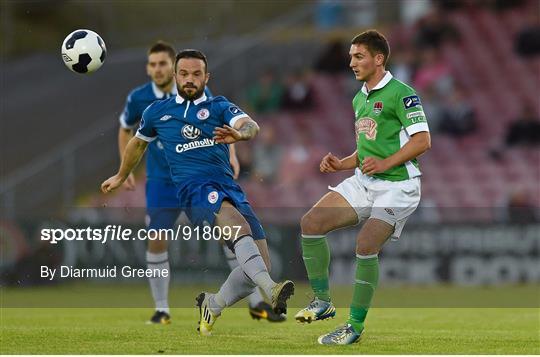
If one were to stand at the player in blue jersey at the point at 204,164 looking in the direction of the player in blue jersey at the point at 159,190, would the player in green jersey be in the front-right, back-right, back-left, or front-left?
back-right

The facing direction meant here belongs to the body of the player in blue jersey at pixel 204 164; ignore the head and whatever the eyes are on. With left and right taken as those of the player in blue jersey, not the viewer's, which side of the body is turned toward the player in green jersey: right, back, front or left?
left

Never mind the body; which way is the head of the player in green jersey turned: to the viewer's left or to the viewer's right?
to the viewer's left

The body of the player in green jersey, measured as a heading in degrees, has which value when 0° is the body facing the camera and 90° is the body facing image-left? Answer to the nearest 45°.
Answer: approximately 45°

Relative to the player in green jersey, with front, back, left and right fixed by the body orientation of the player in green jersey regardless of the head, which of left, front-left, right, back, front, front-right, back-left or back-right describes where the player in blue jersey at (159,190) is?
right

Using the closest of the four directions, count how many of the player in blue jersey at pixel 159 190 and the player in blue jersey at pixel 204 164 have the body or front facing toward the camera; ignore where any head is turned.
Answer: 2

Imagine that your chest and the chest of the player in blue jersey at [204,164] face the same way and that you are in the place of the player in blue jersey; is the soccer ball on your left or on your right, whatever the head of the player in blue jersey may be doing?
on your right

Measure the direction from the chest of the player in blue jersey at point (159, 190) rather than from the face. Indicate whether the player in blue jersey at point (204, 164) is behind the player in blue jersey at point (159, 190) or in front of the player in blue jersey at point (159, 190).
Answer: in front
